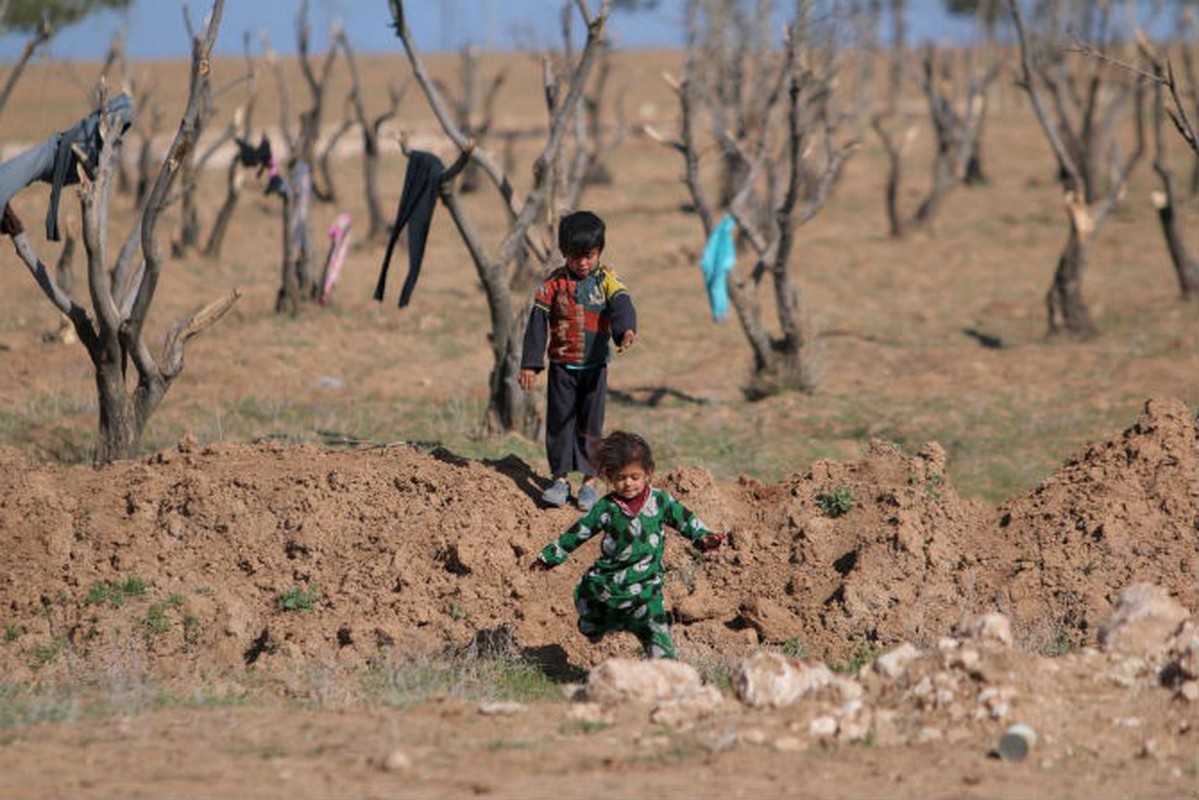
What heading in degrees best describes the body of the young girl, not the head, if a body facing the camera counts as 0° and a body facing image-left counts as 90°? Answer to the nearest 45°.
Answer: approximately 0°

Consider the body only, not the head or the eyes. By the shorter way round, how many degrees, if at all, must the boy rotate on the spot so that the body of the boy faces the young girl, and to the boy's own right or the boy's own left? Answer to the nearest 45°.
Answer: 0° — they already face them

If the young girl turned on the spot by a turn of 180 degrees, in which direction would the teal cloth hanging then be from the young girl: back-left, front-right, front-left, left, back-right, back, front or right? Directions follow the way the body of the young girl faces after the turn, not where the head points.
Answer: front

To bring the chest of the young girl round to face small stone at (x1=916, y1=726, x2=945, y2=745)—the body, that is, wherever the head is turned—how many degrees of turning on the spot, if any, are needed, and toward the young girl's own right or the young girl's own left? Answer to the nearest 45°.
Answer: approximately 45° to the young girl's own left

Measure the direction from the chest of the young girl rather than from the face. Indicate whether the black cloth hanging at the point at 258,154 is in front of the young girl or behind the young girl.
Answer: behind

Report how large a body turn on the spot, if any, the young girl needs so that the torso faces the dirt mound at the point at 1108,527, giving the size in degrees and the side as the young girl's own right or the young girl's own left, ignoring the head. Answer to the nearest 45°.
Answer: approximately 135° to the young girl's own left

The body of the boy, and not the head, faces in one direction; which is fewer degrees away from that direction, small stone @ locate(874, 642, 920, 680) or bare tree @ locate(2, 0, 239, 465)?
the small stone

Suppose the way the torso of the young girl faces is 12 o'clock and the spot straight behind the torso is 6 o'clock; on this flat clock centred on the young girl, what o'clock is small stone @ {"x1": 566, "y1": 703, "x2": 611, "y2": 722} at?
The small stone is roughly at 12 o'clock from the young girl.

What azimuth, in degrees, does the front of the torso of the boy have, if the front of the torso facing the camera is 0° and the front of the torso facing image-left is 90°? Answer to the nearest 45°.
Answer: approximately 0°

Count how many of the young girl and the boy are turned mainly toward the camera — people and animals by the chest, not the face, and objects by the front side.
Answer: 2

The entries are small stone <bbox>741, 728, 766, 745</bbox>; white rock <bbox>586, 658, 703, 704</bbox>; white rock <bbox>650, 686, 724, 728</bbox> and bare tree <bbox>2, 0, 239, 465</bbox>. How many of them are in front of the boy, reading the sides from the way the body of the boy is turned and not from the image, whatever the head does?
3
